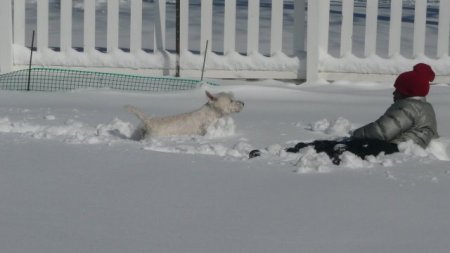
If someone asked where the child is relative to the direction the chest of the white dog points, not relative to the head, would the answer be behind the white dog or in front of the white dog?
in front

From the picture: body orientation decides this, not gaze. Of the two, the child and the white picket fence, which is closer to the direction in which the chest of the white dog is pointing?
the child

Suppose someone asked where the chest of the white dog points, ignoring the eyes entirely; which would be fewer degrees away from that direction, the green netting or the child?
the child

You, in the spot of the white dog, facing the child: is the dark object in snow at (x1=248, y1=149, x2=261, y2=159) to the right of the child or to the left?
right

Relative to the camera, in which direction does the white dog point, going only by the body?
to the viewer's right

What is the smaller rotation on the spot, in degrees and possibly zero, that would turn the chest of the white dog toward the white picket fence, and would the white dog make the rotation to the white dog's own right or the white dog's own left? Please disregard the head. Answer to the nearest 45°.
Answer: approximately 90° to the white dog's own left

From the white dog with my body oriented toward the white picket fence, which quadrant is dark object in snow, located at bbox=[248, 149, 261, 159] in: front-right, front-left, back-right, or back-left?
back-right

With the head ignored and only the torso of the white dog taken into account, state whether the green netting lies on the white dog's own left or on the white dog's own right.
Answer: on the white dog's own left
